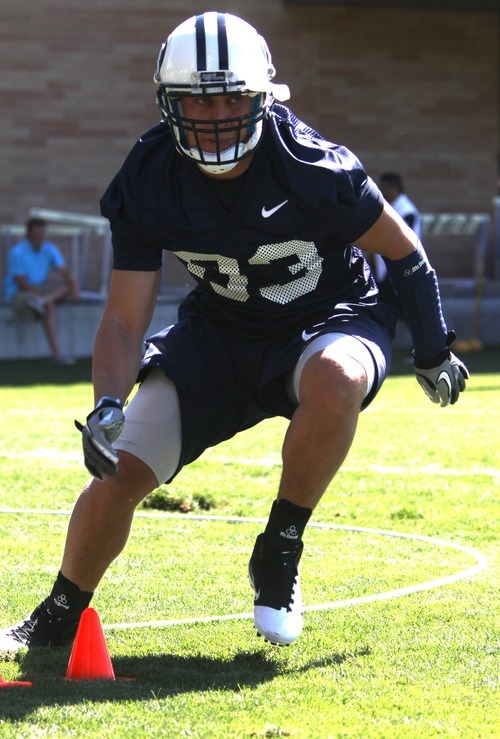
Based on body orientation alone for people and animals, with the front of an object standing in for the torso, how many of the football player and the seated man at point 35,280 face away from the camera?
0

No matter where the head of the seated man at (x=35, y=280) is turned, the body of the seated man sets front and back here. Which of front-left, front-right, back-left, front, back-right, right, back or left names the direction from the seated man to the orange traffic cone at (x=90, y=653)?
front-right

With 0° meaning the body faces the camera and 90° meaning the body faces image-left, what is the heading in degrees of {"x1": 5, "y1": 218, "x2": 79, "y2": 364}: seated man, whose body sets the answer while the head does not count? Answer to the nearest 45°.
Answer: approximately 315°

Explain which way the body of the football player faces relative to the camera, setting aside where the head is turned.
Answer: toward the camera

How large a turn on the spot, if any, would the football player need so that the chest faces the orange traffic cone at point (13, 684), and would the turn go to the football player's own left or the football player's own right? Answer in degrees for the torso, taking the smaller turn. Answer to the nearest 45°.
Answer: approximately 45° to the football player's own right

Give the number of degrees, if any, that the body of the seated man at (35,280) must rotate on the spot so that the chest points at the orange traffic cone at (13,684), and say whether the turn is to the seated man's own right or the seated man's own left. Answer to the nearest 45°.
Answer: approximately 45° to the seated man's own right

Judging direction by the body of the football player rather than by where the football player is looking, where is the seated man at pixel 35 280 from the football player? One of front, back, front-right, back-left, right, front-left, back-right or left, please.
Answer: back

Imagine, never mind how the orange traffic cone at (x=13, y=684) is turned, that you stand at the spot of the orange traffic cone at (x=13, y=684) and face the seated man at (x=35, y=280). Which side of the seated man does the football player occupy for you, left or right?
right

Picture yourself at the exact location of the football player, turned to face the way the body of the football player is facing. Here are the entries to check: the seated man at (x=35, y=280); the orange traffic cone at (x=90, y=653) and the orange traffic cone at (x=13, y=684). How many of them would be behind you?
1
